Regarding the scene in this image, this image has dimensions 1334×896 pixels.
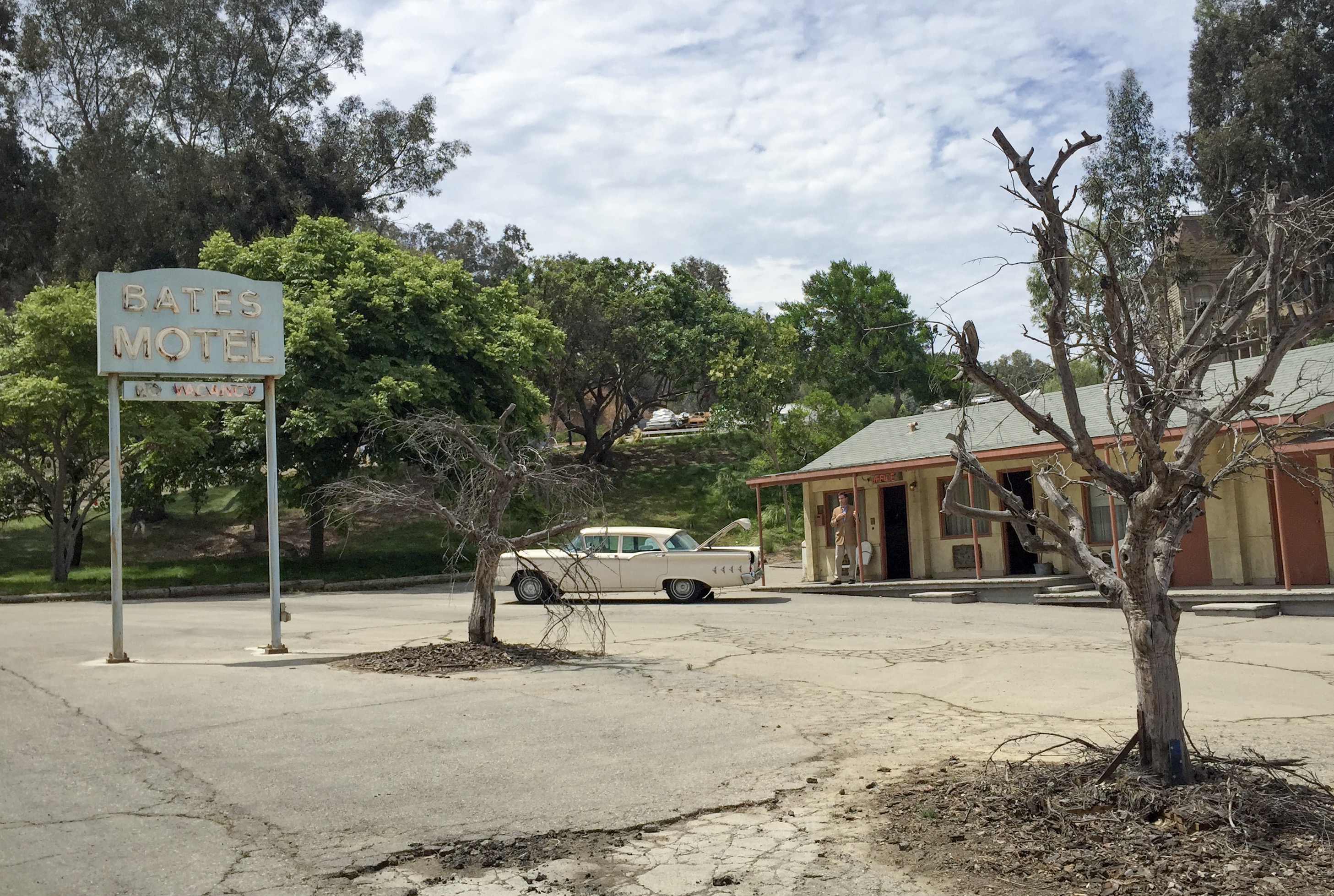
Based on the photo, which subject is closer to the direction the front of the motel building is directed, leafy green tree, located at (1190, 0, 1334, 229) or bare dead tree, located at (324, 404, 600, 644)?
the bare dead tree

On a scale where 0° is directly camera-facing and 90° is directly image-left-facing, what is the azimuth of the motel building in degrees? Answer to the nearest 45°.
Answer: approximately 45°

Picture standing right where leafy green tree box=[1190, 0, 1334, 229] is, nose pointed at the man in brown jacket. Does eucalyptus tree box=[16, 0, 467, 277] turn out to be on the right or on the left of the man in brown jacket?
right

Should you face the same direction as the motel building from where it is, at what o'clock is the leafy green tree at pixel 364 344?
The leafy green tree is roughly at 2 o'clock from the motel building.

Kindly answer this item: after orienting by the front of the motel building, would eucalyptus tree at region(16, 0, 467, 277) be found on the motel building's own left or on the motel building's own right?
on the motel building's own right

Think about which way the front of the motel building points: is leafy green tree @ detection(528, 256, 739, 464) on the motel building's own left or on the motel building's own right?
on the motel building's own right

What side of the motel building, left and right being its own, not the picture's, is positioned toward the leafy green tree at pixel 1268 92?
back

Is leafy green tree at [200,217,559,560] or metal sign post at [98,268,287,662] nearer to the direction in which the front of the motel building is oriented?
the metal sign post
